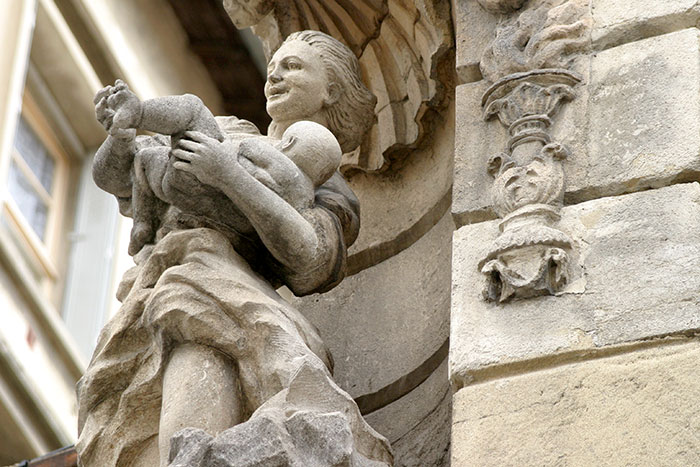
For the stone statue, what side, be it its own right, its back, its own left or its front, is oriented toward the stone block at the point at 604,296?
left

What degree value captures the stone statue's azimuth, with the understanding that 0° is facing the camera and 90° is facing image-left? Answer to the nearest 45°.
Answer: approximately 45°

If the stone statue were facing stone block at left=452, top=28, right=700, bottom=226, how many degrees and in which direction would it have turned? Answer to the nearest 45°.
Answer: approximately 135° to its left

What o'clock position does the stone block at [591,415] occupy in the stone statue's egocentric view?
The stone block is roughly at 9 o'clock from the stone statue.

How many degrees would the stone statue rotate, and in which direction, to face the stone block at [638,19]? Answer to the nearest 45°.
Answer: approximately 135° to its left
